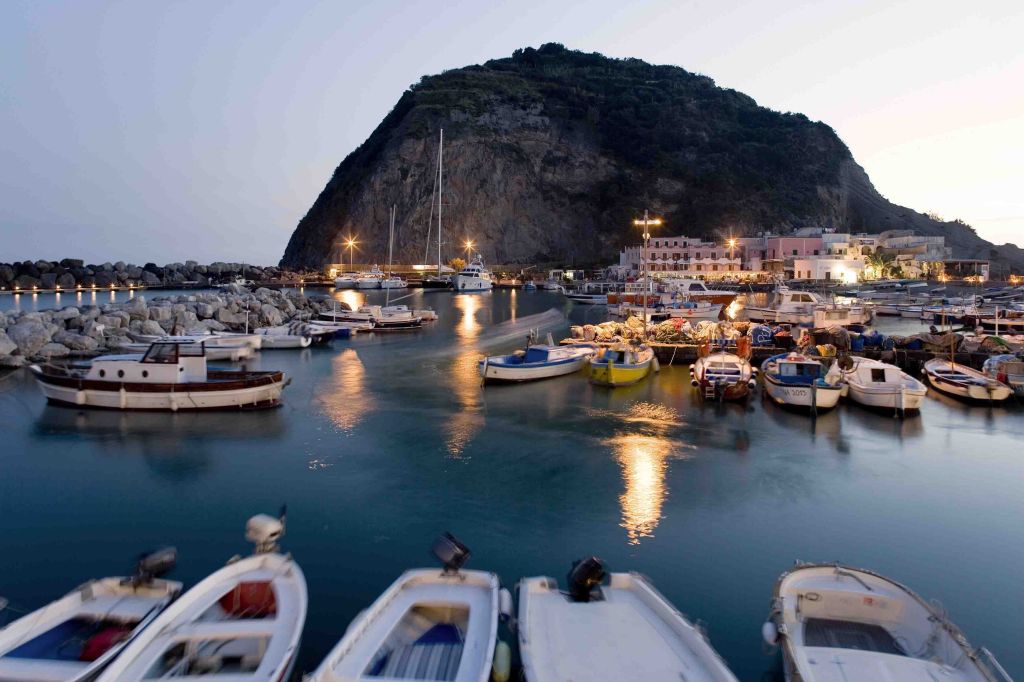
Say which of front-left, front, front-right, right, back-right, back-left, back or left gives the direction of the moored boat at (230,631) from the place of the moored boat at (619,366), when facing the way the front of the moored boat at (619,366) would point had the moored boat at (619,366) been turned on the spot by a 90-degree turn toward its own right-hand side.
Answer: right

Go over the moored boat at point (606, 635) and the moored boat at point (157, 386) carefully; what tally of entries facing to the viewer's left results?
1

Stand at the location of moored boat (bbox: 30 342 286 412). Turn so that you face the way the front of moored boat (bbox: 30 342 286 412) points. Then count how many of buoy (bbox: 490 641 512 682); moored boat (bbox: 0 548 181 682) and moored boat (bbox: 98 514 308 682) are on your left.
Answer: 3

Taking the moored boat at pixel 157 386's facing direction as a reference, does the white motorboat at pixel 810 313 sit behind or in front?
behind

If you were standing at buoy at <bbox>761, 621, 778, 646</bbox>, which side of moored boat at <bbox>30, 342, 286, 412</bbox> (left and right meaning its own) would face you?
left

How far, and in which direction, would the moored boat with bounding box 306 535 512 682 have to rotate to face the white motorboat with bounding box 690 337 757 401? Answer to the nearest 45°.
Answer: approximately 135° to its left

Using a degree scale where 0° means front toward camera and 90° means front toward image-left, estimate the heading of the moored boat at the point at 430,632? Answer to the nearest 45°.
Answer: approximately 0°

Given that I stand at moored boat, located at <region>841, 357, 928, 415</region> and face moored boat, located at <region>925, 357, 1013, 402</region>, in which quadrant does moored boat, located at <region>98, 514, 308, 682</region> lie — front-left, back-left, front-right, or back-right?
back-right

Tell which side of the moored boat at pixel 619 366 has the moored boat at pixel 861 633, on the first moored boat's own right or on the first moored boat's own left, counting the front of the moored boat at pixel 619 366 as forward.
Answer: on the first moored boat's own left

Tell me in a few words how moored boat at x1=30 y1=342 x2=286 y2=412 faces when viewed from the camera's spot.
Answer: facing to the left of the viewer

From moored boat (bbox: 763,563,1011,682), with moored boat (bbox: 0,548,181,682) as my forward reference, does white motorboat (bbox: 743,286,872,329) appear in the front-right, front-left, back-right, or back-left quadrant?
back-right

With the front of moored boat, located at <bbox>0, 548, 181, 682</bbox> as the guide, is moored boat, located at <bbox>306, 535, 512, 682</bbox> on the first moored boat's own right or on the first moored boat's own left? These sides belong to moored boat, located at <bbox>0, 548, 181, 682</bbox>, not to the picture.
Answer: on the first moored boat's own left

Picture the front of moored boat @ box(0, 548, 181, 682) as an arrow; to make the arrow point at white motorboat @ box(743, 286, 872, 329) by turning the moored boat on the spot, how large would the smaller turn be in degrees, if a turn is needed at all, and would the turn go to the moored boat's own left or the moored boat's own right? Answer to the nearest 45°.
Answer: approximately 180°

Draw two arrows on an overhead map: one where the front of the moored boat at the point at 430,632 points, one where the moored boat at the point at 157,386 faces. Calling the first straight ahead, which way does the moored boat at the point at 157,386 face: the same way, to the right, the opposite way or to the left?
to the right

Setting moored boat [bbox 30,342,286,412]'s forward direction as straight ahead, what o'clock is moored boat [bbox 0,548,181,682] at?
moored boat [bbox 0,548,181,682] is roughly at 9 o'clock from moored boat [bbox 30,342,286,412].

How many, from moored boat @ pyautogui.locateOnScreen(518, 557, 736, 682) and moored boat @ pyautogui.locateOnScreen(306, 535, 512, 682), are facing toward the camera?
2
